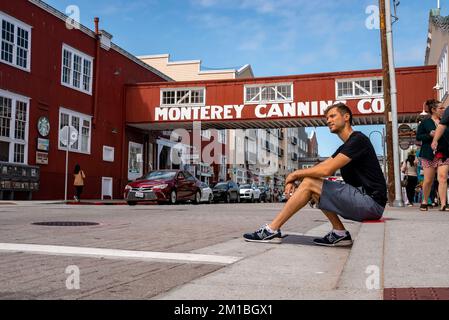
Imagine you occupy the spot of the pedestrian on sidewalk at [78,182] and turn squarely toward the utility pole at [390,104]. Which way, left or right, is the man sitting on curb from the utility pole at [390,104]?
right

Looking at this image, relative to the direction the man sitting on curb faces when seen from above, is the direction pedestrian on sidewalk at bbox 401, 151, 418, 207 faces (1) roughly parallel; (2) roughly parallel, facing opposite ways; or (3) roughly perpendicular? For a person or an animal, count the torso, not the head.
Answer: roughly perpendicular

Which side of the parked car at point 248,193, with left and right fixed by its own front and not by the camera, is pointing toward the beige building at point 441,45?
left

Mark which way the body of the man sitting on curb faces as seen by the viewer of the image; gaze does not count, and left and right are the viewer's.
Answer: facing to the left of the viewer

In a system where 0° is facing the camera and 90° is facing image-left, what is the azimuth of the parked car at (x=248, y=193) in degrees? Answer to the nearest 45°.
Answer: approximately 45°

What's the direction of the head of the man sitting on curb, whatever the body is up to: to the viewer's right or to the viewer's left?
to the viewer's left
